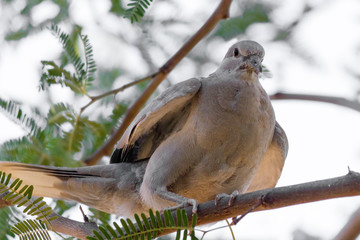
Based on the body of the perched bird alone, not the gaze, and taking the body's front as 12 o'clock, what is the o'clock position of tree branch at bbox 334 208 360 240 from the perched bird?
The tree branch is roughly at 11 o'clock from the perched bird.

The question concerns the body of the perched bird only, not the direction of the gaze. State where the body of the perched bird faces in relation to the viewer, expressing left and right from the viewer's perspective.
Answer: facing the viewer and to the right of the viewer

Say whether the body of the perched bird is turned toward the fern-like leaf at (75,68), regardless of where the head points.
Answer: no

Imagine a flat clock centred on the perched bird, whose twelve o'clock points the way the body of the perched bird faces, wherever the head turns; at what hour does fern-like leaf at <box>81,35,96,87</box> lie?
The fern-like leaf is roughly at 5 o'clock from the perched bird.

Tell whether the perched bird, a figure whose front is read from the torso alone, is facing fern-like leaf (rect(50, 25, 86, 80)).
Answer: no

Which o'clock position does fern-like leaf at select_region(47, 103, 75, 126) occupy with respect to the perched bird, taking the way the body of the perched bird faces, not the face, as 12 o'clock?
The fern-like leaf is roughly at 5 o'clock from the perched bird.

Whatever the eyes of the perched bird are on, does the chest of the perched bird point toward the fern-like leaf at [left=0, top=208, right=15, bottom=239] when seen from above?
no
